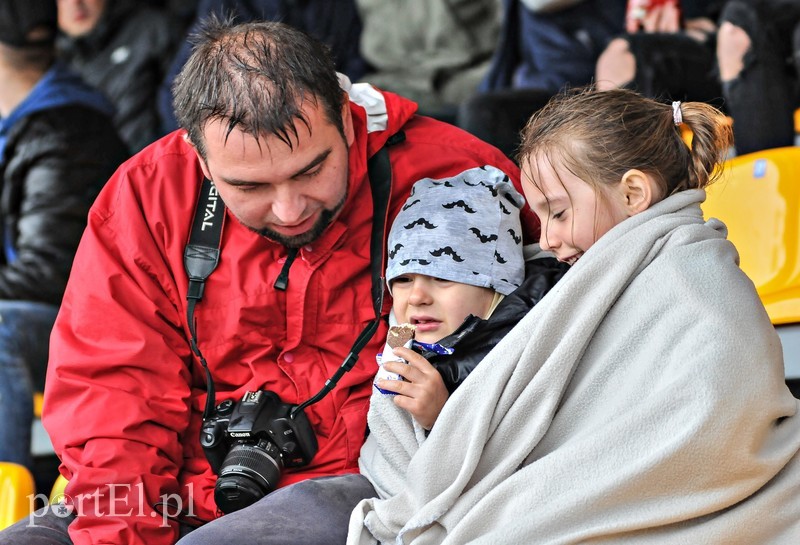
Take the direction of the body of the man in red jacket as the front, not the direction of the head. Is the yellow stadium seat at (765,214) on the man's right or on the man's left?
on the man's left

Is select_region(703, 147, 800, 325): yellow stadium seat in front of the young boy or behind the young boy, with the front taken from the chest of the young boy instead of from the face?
behind

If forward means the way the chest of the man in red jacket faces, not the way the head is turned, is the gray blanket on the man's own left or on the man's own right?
on the man's own left

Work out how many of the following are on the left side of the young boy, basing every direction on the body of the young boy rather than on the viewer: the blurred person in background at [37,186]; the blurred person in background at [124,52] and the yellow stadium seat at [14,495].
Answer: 0

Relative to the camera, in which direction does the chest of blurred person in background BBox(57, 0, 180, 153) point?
toward the camera

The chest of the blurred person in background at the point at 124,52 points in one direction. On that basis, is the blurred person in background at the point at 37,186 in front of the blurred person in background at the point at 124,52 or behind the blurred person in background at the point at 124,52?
in front

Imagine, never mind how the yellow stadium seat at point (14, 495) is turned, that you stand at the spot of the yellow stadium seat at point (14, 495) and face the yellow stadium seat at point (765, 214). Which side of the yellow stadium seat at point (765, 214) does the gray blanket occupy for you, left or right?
right

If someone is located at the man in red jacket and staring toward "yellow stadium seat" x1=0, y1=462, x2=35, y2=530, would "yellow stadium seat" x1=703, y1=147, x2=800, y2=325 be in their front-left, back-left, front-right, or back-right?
back-right

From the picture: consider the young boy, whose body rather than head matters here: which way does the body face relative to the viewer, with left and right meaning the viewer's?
facing the viewer and to the left of the viewer

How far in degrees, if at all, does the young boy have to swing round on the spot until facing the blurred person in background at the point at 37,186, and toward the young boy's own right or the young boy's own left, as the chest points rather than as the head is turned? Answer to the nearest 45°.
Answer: approximately 90° to the young boy's own right

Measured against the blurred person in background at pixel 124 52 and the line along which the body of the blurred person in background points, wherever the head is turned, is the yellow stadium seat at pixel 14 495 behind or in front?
in front

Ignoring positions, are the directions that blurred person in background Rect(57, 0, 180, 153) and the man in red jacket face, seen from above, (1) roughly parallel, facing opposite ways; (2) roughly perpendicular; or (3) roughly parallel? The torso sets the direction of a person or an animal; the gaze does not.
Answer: roughly parallel

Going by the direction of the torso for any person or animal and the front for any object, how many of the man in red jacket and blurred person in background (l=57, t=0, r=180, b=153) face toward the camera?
2

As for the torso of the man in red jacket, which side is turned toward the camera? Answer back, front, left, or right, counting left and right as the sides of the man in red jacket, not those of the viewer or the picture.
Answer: front

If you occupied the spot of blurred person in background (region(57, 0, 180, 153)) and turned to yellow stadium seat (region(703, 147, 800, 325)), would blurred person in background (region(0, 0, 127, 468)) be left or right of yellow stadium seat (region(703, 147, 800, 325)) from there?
right

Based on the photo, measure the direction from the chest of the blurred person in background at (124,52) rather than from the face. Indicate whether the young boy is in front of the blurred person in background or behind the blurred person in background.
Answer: in front
